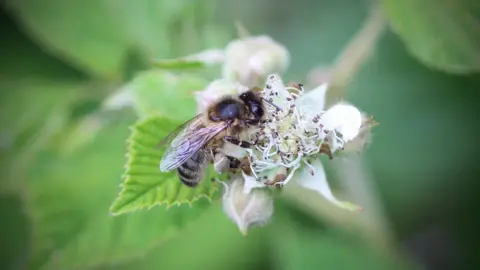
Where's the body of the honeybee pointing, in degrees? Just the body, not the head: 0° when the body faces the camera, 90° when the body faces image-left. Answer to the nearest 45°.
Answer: approximately 270°
